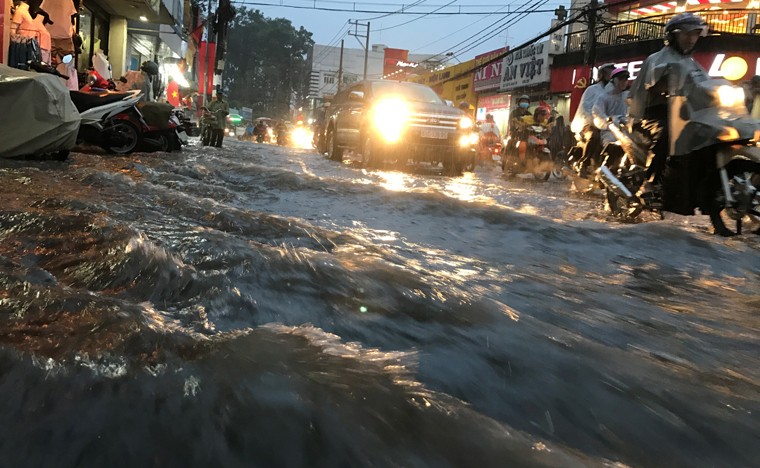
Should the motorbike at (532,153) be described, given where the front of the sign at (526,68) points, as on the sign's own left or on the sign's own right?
on the sign's own left

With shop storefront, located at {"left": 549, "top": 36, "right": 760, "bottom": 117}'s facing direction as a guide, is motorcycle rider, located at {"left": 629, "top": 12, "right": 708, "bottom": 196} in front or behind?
in front

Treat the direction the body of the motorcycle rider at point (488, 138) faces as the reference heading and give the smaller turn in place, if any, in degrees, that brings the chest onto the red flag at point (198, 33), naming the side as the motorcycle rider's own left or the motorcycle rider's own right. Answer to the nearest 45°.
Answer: approximately 135° to the motorcycle rider's own right

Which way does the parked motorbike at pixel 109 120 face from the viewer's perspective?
to the viewer's left

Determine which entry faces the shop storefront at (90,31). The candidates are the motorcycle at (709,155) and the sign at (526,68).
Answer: the sign

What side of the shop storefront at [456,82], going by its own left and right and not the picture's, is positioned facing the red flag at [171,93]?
front

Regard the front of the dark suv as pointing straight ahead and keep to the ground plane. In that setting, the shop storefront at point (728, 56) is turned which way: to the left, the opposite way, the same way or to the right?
to the right

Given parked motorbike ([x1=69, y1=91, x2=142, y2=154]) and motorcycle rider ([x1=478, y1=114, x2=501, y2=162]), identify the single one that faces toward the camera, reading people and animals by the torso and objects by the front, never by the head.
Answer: the motorcycle rider

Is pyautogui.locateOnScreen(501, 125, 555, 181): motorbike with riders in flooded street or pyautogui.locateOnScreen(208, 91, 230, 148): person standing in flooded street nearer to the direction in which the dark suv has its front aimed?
the motorbike with riders in flooded street

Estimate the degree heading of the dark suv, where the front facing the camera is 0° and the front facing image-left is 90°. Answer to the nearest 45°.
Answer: approximately 315°

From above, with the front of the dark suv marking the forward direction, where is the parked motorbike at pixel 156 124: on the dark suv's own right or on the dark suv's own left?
on the dark suv's own right

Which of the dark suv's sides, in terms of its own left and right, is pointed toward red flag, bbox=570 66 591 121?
left

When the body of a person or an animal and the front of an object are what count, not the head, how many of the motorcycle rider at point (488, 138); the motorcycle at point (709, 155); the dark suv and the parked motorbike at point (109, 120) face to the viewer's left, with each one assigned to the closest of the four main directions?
1

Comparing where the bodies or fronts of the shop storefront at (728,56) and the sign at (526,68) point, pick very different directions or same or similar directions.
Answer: same or similar directions

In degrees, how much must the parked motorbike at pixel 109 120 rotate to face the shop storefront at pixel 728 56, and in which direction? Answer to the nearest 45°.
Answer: approximately 180°

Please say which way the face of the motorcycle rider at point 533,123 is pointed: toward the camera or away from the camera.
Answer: toward the camera
